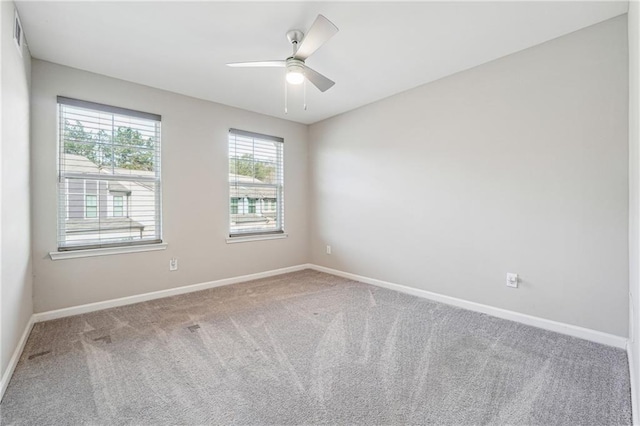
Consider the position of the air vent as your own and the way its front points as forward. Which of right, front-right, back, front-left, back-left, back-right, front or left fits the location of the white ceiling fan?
front-right

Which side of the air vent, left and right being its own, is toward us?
right

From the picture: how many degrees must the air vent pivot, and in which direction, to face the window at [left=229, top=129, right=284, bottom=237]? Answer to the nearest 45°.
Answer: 0° — it already faces it
